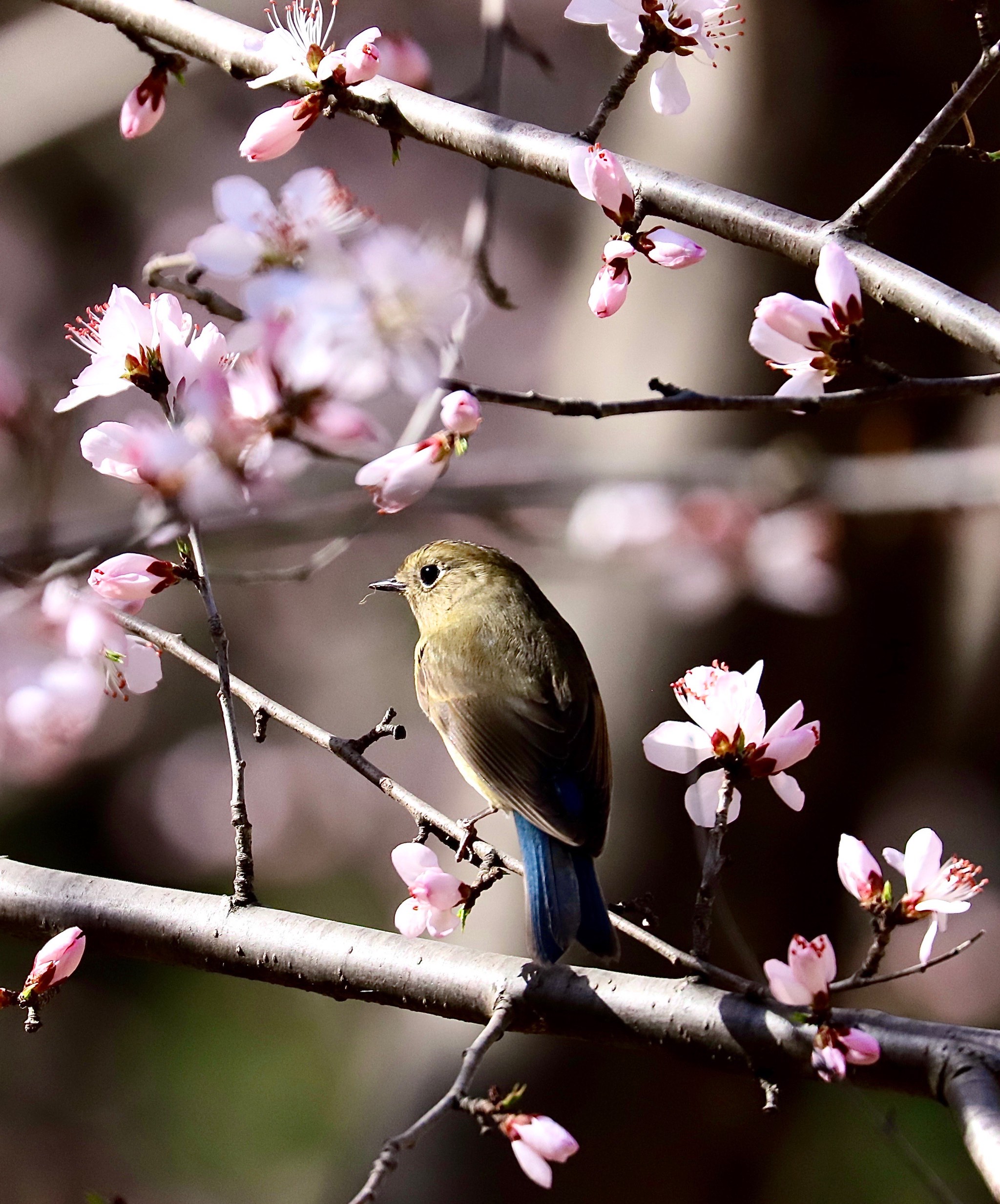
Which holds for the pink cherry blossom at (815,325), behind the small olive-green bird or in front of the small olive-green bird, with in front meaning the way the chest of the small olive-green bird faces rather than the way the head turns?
behind

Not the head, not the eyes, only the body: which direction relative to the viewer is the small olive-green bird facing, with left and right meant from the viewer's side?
facing away from the viewer and to the left of the viewer

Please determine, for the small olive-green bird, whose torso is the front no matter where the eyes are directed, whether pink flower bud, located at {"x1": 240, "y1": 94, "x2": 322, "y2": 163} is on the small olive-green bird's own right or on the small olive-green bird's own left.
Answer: on the small olive-green bird's own left

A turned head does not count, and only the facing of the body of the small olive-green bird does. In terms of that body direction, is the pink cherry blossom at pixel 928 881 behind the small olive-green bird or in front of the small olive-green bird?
behind

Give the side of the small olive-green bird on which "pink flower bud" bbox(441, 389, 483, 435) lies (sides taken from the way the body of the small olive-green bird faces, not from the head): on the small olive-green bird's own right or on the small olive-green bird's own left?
on the small olive-green bird's own left

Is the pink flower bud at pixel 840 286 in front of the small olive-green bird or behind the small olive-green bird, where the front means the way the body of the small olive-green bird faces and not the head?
behind
